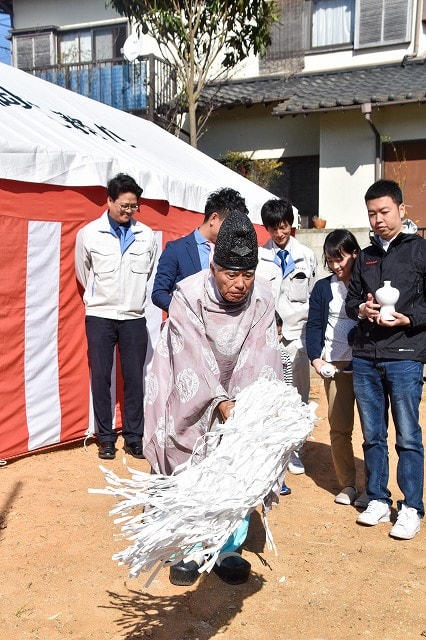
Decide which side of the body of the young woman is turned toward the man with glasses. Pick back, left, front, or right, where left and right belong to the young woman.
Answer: right

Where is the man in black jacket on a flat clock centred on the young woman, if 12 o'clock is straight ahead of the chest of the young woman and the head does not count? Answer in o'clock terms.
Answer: The man in black jacket is roughly at 11 o'clock from the young woman.

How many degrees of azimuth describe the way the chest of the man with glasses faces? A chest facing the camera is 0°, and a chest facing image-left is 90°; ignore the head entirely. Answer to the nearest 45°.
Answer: approximately 0°

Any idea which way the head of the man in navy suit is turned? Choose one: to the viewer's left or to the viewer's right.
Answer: to the viewer's right

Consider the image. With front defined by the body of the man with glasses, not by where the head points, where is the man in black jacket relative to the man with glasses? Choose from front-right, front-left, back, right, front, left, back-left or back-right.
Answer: front-left

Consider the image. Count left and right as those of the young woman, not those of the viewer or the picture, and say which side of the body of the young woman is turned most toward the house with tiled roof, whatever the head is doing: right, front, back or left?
back

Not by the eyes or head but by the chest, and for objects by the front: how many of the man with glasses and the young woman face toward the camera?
2

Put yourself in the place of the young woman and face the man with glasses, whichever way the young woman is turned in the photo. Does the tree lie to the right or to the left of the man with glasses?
right

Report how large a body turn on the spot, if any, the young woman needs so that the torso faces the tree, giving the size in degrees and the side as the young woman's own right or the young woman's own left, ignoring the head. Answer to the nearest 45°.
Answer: approximately 180°
